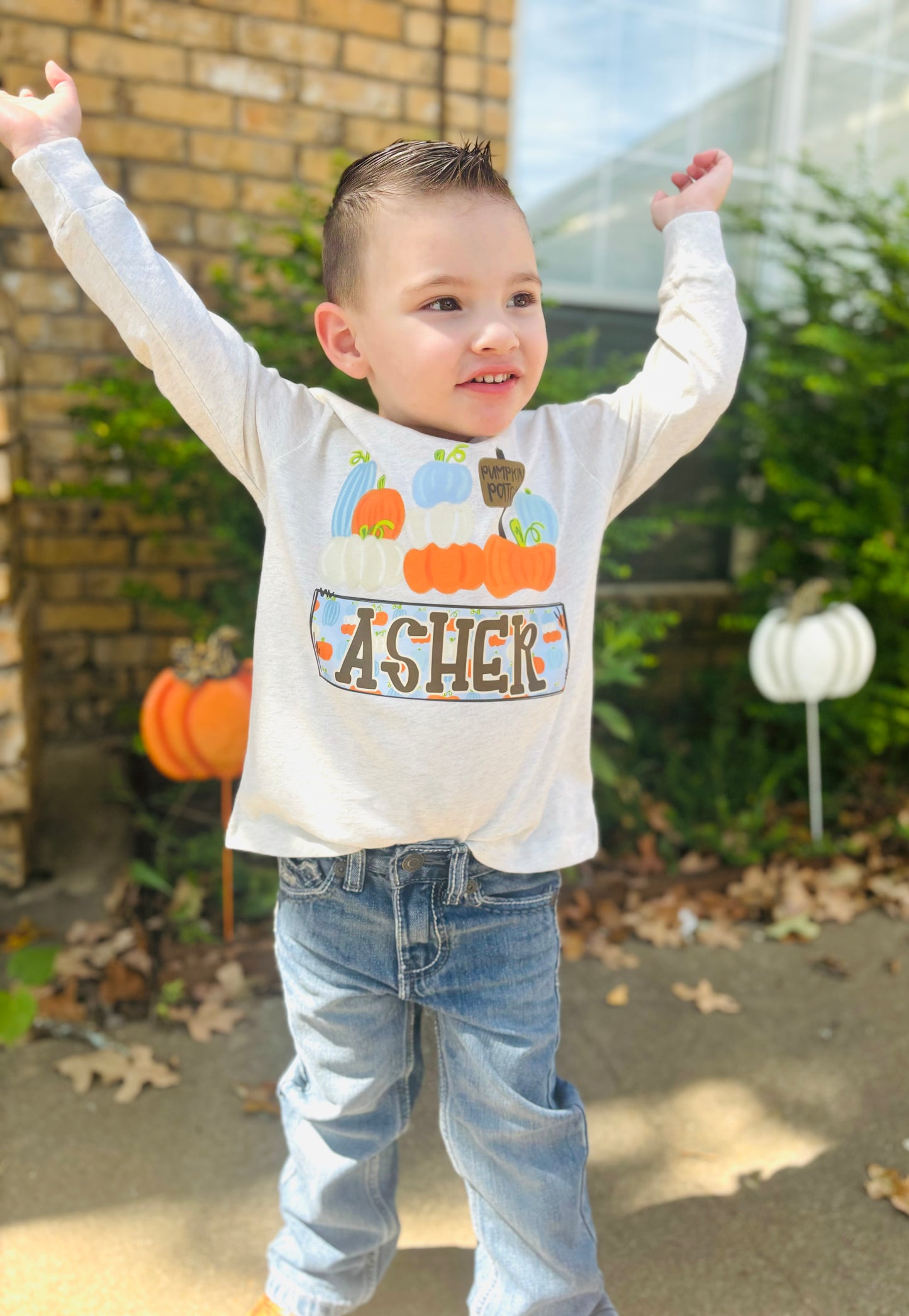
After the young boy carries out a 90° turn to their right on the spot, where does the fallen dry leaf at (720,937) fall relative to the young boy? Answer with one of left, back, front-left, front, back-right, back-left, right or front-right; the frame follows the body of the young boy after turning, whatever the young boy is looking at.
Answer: back-right

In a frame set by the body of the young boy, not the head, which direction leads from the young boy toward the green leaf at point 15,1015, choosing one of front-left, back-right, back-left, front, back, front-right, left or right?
back-right

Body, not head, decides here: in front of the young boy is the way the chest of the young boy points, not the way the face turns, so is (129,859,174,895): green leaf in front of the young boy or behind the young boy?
behind

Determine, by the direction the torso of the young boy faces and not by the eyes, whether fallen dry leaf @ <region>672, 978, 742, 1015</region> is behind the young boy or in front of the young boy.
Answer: behind

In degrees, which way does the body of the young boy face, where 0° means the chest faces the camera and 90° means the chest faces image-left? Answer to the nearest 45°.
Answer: approximately 0°

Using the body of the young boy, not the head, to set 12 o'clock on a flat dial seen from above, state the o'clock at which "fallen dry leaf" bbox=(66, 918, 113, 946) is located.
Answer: The fallen dry leaf is roughly at 5 o'clock from the young boy.

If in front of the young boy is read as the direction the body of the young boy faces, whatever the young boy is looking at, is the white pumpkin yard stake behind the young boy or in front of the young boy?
behind

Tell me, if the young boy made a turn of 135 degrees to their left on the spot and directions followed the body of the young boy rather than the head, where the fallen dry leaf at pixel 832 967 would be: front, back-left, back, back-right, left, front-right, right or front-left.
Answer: front

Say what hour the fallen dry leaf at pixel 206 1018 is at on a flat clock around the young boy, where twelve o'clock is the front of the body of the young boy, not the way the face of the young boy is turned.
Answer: The fallen dry leaf is roughly at 5 o'clock from the young boy.
